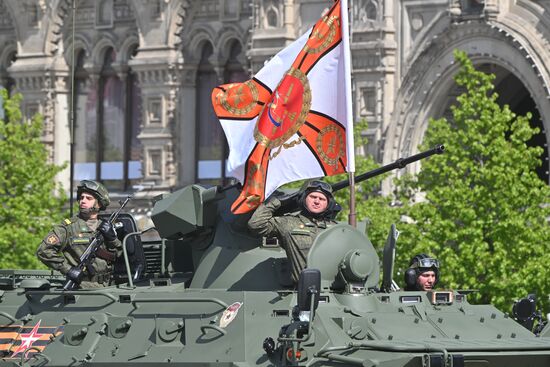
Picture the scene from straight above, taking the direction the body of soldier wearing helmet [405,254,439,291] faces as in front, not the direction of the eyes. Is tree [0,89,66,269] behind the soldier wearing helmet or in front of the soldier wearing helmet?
behind

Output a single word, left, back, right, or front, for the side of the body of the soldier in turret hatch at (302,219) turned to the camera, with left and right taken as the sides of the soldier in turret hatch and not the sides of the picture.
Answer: front

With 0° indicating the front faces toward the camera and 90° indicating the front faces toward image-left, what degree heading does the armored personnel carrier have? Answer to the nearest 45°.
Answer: approximately 315°

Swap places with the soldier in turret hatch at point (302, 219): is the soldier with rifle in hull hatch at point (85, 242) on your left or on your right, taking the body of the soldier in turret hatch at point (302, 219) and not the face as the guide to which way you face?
on your right

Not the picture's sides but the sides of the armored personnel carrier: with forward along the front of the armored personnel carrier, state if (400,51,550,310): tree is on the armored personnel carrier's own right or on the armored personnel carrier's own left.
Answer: on the armored personnel carrier's own left

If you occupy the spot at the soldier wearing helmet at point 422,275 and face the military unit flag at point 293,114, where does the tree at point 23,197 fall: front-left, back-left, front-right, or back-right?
front-right

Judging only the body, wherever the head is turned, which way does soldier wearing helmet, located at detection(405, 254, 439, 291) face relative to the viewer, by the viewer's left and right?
facing the viewer and to the right of the viewer

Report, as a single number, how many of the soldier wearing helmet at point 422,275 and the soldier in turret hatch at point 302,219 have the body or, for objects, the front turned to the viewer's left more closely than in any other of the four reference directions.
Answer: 0
